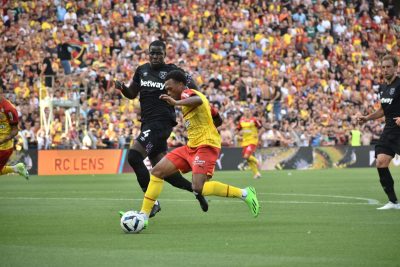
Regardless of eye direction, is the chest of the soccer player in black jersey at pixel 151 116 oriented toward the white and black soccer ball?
yes

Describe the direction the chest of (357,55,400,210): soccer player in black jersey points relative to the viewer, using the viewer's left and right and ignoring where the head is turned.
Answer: facing the viewer and to the left of the viewer

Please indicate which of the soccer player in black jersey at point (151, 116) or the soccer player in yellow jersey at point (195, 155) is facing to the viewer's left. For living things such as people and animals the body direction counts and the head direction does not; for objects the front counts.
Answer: the soccer player in yellow jersey

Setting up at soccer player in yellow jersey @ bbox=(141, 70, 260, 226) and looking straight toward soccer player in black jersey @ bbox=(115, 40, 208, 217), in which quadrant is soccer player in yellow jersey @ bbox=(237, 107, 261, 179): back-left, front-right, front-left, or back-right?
front-right

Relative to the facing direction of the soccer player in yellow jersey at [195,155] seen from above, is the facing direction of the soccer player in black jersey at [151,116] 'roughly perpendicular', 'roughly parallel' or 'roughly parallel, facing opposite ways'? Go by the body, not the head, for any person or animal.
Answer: roughly perpendicular

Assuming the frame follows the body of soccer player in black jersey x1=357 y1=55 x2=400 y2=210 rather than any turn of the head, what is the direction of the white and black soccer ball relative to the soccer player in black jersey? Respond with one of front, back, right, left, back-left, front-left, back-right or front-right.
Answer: front

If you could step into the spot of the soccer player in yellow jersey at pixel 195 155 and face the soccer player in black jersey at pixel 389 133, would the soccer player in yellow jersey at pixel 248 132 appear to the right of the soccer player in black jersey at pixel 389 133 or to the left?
left

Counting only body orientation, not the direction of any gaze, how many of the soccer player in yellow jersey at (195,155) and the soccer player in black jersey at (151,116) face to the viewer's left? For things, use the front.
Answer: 1

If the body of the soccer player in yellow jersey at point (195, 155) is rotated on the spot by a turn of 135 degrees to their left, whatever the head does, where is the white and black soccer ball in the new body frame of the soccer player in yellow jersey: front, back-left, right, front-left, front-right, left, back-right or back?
right

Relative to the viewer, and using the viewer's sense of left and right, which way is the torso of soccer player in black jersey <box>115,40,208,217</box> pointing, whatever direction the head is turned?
facing the viewer

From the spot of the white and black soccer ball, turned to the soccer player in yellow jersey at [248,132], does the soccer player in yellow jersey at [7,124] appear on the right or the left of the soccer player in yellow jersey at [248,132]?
left

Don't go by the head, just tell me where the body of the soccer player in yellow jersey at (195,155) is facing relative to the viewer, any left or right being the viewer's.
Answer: facing to the left of the viewer

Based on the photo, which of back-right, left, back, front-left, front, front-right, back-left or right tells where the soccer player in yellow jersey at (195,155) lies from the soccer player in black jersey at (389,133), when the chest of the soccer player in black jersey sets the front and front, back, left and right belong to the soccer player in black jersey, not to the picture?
front
